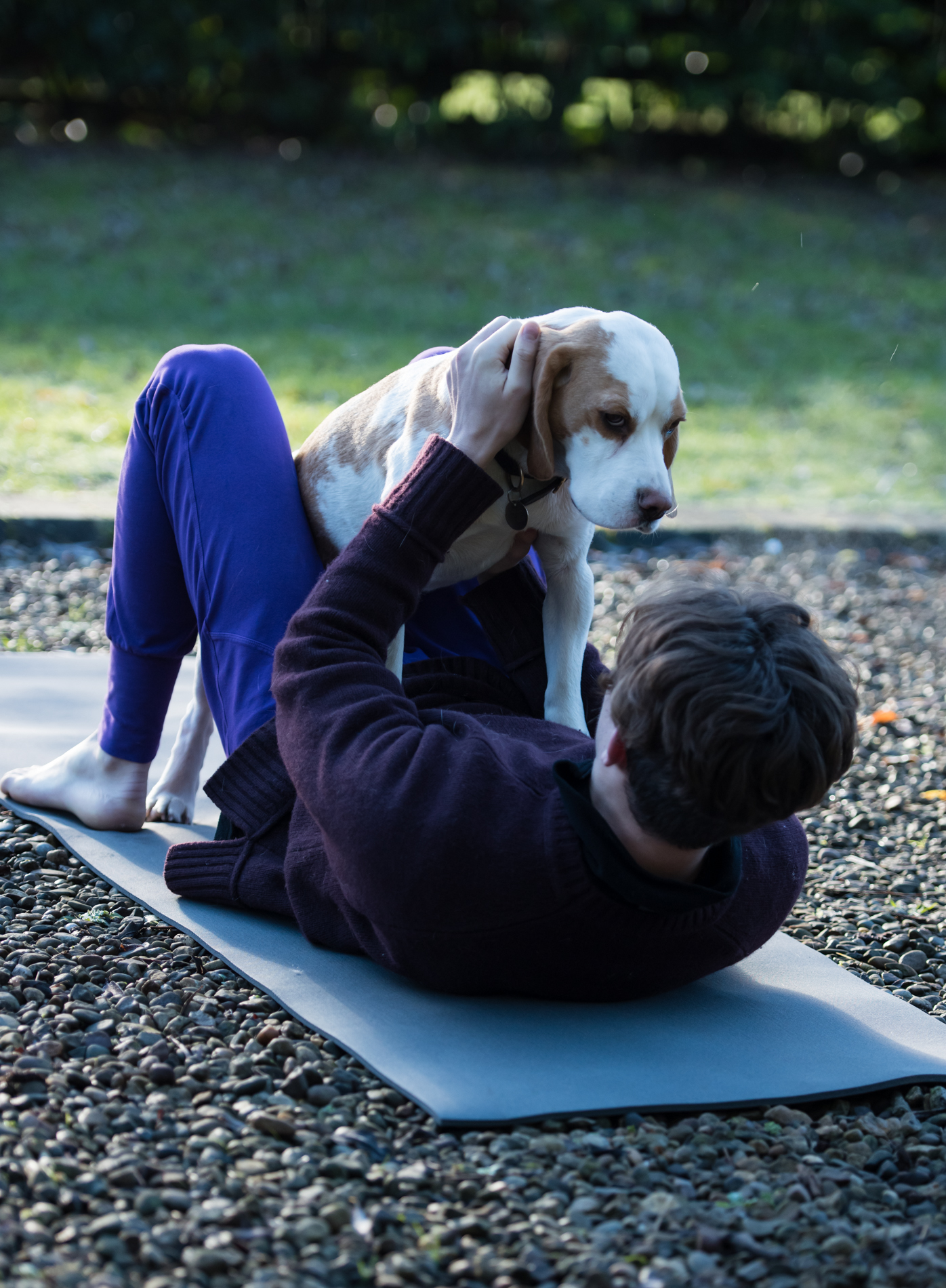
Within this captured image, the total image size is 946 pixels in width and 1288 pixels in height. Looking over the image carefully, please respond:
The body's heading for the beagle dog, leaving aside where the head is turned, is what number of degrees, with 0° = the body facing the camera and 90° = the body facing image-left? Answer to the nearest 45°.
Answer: approximately 315°
